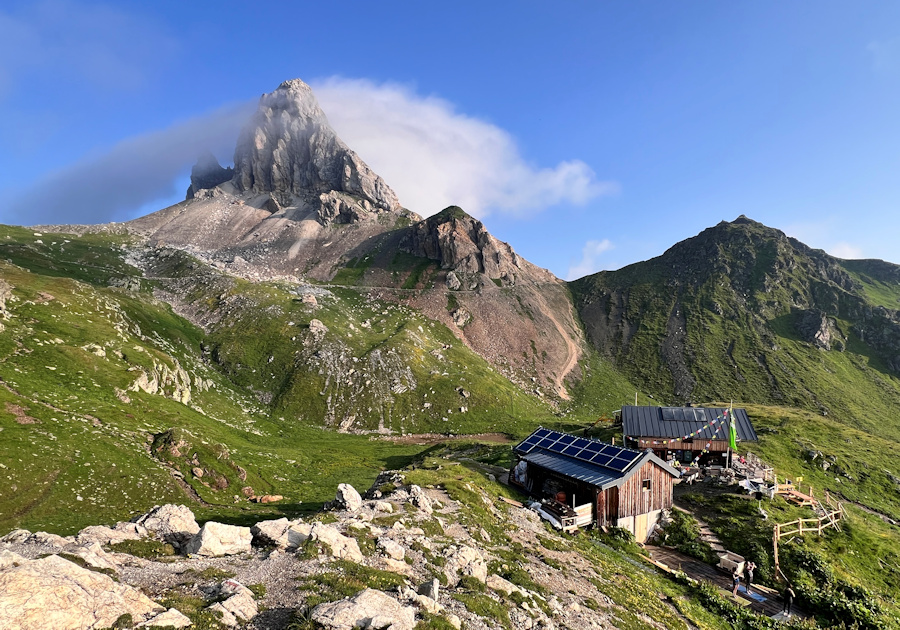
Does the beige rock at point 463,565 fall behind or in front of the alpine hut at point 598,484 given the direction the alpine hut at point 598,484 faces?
in front

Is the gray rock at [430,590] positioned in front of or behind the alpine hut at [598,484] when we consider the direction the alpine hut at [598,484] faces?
in front

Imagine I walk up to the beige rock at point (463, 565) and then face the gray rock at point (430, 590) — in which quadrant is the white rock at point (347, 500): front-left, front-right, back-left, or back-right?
back-right

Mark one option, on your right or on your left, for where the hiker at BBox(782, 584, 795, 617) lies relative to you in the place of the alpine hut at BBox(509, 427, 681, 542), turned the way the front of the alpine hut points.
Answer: on your left
